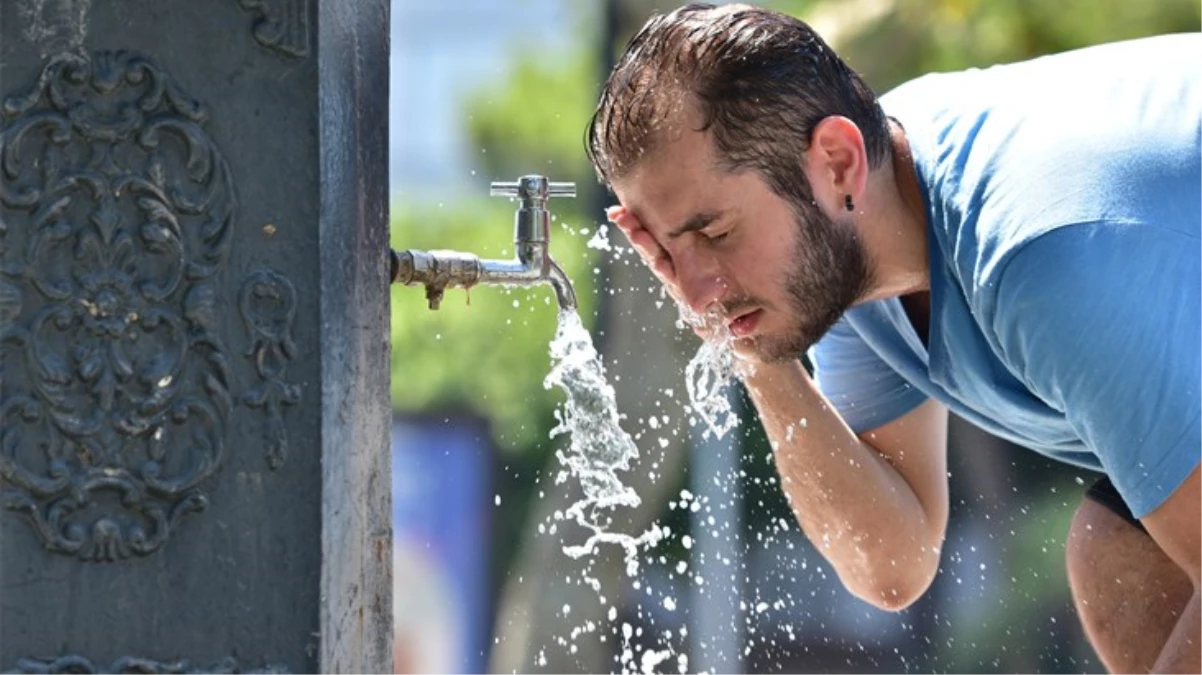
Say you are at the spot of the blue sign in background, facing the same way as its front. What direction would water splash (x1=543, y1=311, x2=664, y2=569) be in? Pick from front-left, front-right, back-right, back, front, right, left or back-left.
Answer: front

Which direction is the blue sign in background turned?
toward the camera

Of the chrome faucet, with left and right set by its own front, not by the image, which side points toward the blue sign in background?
left

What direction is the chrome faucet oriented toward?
to the viewer's right

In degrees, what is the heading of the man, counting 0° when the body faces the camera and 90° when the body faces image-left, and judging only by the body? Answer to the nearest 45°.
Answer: approximately 90°

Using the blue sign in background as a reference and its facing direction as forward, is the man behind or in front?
in front

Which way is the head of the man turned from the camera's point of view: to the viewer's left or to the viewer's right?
to the viewer's left

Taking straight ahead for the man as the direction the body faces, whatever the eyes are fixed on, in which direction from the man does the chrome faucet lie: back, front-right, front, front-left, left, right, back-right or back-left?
front

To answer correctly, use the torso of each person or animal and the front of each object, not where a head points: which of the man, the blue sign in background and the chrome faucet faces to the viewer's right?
the chrome faucet

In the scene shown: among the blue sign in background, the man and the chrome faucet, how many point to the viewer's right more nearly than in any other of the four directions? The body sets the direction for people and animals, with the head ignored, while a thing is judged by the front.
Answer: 1

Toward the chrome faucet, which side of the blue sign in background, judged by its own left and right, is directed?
front

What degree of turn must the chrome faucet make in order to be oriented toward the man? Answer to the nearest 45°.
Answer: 0° — it already faces them

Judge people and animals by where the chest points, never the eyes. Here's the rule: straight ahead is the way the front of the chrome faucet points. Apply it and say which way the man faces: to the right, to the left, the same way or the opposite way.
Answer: the opposite way

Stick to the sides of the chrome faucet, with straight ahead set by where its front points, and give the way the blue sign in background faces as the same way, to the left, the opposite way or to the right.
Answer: to the right

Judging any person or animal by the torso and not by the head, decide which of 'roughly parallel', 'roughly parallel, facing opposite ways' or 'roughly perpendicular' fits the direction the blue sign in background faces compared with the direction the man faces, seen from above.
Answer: roughly perpendicular

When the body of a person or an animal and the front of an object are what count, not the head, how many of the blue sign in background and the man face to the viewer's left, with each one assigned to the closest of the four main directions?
1
